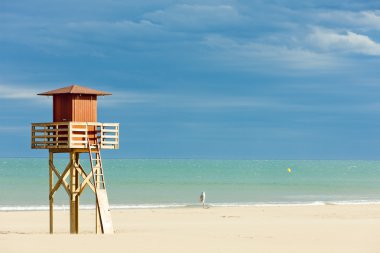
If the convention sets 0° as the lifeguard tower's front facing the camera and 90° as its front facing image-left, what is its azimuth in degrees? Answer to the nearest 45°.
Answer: approximately 135°
